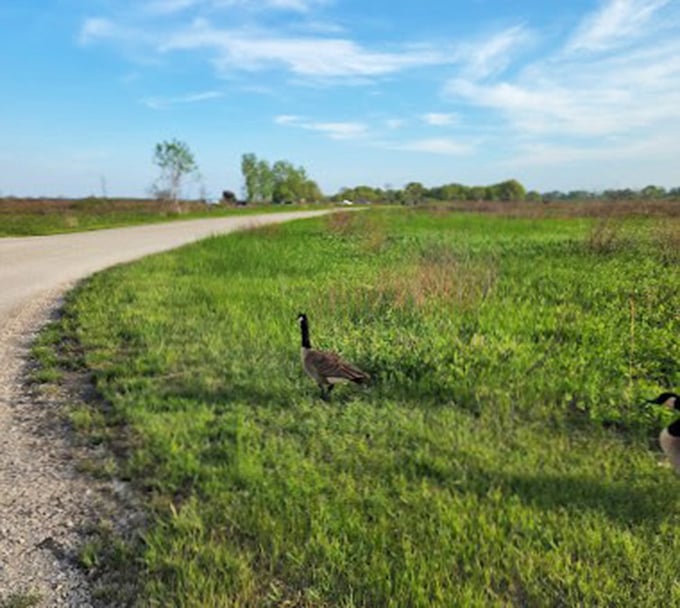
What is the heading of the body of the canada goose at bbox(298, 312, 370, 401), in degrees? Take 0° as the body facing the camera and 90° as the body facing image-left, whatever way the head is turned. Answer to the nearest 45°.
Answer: approximately 90°
